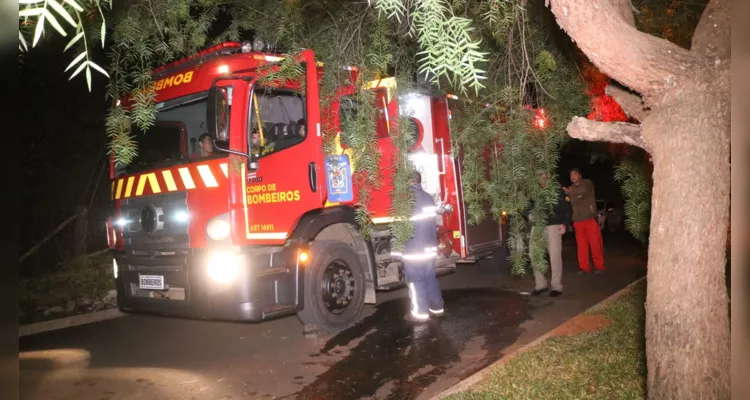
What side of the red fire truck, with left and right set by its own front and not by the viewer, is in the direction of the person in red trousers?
back

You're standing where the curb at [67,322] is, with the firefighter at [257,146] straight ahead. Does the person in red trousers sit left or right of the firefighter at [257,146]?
left

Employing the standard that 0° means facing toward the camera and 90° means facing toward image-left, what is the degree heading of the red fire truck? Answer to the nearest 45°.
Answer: approximately 45°

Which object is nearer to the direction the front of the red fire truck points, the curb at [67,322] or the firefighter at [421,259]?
the curb

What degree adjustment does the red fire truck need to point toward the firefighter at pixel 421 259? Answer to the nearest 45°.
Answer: approximately 135° to its left

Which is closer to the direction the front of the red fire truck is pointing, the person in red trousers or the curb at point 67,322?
the curb
